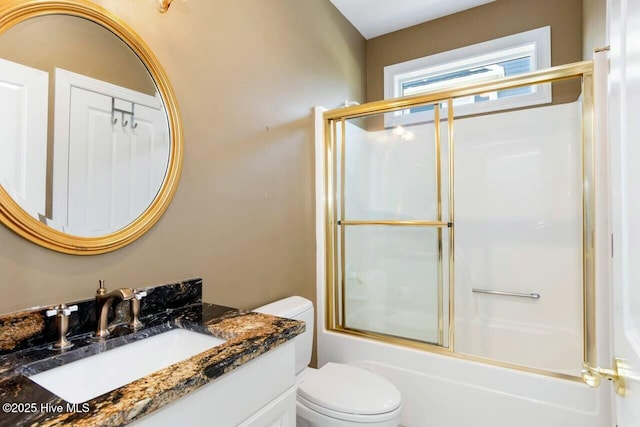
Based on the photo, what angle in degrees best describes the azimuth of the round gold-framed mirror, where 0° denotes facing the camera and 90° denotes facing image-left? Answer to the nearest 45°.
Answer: approximately 315°

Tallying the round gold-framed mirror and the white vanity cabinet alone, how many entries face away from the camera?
0

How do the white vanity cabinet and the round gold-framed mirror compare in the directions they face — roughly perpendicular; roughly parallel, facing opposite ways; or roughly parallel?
roughly parallel

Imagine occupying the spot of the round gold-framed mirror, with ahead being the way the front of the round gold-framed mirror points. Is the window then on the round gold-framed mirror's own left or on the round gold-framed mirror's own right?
on the round gold-framed mirror's own left

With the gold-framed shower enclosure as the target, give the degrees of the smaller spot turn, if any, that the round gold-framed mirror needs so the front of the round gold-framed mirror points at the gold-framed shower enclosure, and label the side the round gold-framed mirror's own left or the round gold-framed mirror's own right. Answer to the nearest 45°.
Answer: approximately 45° to the round gold-framed mirror's own left

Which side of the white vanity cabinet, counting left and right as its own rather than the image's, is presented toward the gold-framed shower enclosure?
left
